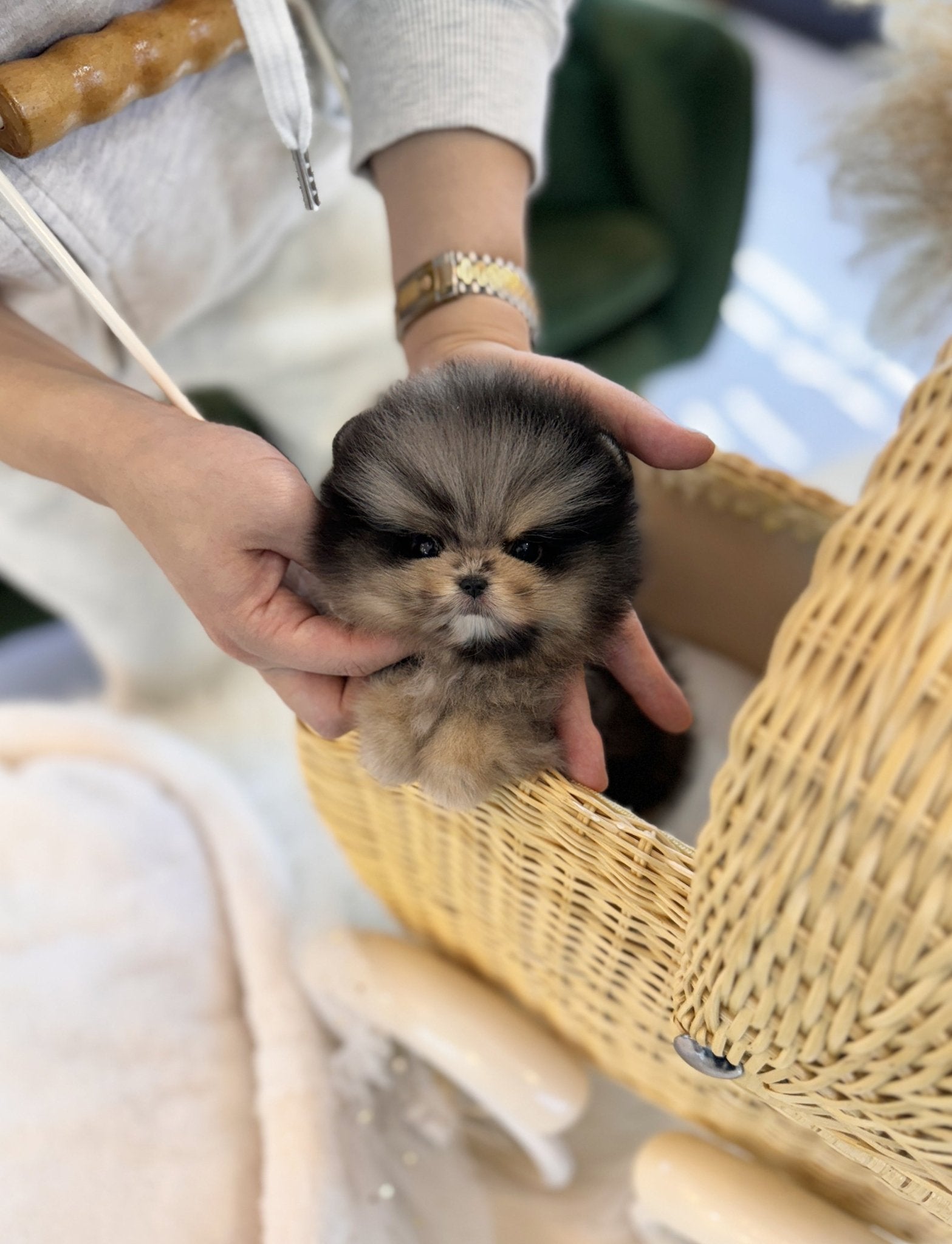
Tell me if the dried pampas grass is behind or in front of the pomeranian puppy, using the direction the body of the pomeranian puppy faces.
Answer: behind

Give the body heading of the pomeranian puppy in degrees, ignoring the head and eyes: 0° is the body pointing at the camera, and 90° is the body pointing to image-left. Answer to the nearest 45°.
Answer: approximately 0°

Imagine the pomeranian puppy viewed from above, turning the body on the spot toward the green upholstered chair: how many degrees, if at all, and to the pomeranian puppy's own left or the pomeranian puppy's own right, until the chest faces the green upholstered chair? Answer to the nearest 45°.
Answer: approximately 180°
